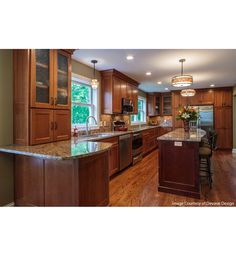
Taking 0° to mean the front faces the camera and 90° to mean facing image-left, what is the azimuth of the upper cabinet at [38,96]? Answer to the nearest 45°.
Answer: approximately 315°

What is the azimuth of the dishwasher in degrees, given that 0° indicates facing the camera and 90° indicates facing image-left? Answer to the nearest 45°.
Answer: approximately 315°

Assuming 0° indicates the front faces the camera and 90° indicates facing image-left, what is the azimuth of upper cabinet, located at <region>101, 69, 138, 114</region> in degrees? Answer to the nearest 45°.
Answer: approximately 315°

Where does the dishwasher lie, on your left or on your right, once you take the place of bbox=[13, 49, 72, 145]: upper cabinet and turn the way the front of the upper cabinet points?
on your left

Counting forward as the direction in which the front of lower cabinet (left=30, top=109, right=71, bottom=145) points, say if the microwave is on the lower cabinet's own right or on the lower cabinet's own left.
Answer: on the lower cabinet's own left
